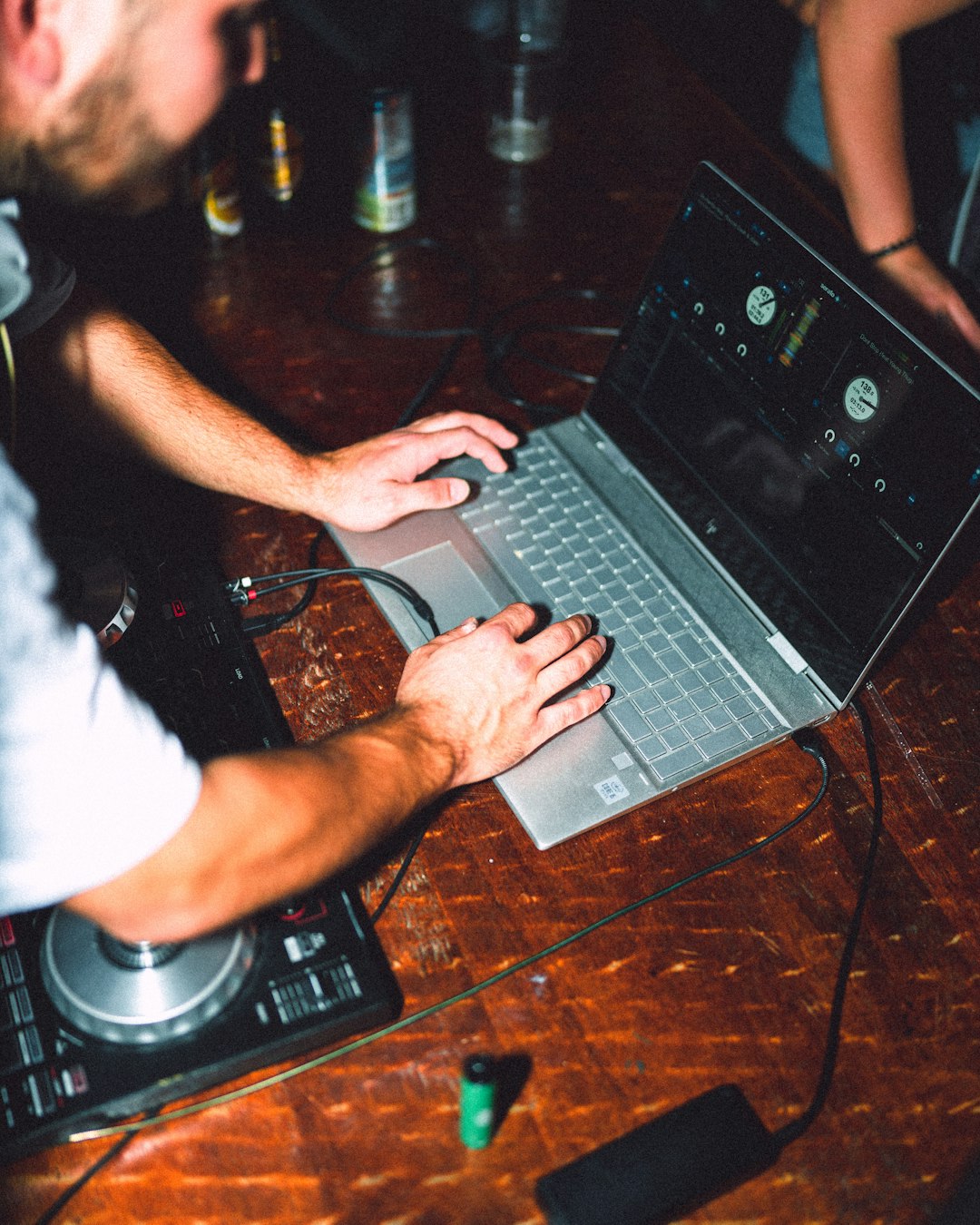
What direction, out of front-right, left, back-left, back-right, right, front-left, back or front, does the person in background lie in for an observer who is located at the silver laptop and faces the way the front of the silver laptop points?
back-right

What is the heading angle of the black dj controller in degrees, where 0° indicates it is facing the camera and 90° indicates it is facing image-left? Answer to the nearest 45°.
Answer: approximately 45°

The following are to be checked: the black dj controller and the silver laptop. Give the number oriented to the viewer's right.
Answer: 0
